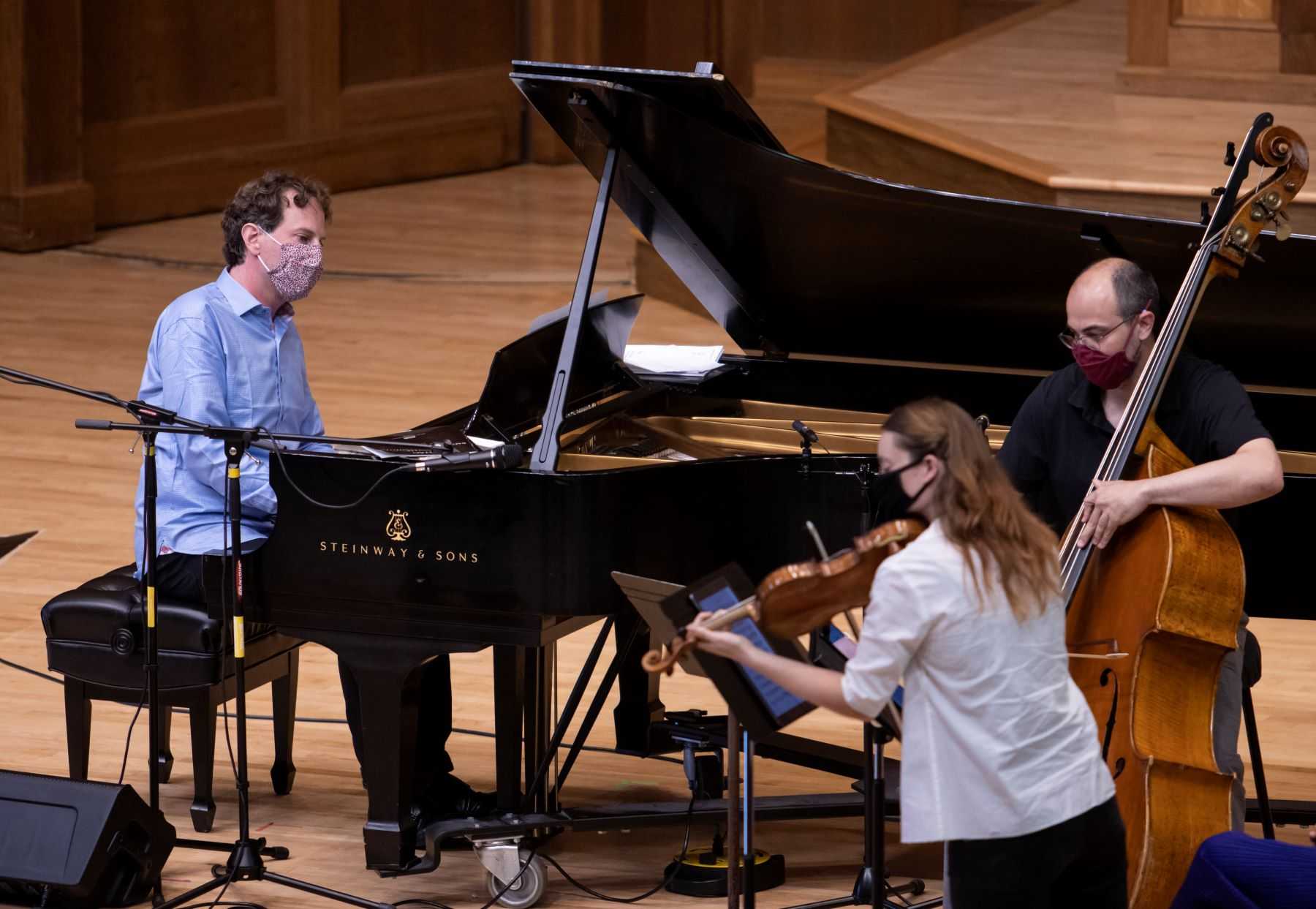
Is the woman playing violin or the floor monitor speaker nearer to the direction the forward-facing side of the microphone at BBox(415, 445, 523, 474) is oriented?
the woman playing violin

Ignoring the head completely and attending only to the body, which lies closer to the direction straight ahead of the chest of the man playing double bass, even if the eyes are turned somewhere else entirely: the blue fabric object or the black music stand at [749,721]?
the black music stand

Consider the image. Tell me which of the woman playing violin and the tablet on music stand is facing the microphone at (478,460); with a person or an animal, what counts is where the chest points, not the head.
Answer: the woman playing violin

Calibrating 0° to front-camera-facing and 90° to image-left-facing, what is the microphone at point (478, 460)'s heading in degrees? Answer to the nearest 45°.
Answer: approximately 270°

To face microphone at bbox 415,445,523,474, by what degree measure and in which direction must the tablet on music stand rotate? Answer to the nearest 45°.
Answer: approximately 180°

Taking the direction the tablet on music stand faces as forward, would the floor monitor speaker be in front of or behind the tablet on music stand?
behind

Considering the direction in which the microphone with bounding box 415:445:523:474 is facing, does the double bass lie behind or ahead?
ahead

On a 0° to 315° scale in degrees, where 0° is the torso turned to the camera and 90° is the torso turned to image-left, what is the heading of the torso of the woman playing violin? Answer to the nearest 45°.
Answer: approximately 135°

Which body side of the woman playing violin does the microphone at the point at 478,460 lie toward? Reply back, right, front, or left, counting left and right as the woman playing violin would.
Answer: front

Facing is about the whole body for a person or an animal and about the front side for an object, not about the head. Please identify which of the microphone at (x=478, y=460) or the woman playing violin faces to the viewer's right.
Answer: the microphone

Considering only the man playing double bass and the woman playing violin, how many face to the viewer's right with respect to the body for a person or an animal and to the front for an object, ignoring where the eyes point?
0

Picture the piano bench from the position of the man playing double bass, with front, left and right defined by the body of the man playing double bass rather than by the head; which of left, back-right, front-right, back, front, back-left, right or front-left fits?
front-right

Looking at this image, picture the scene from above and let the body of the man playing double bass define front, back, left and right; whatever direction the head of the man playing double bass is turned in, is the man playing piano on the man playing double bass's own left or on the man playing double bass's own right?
on the man playing double bass's own right

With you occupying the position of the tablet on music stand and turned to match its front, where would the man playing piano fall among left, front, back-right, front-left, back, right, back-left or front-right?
back
